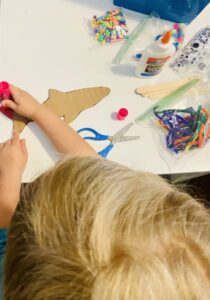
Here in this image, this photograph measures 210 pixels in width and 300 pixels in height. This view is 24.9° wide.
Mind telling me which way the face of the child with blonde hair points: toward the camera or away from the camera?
away from the camera

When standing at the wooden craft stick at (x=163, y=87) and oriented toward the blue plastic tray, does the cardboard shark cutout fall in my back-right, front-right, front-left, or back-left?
back-left

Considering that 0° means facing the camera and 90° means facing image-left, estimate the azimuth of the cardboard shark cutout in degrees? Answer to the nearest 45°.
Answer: approximately 270°

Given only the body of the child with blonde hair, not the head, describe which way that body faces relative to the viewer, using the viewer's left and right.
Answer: facing away from the viewer and to the left of the viewer
